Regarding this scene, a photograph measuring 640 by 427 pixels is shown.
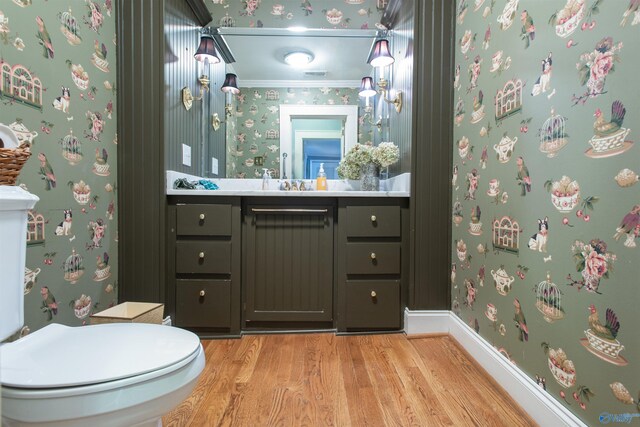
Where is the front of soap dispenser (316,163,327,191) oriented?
toward the camera

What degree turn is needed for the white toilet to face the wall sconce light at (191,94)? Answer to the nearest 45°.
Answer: approximately 135° to its left

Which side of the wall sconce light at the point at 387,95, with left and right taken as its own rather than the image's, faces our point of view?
left

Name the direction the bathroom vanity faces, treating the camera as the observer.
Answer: facing the viewer

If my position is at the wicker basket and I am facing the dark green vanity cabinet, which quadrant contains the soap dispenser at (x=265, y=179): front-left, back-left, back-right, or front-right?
front-left

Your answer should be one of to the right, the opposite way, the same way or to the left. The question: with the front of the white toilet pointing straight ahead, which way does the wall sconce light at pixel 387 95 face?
the opposite way
